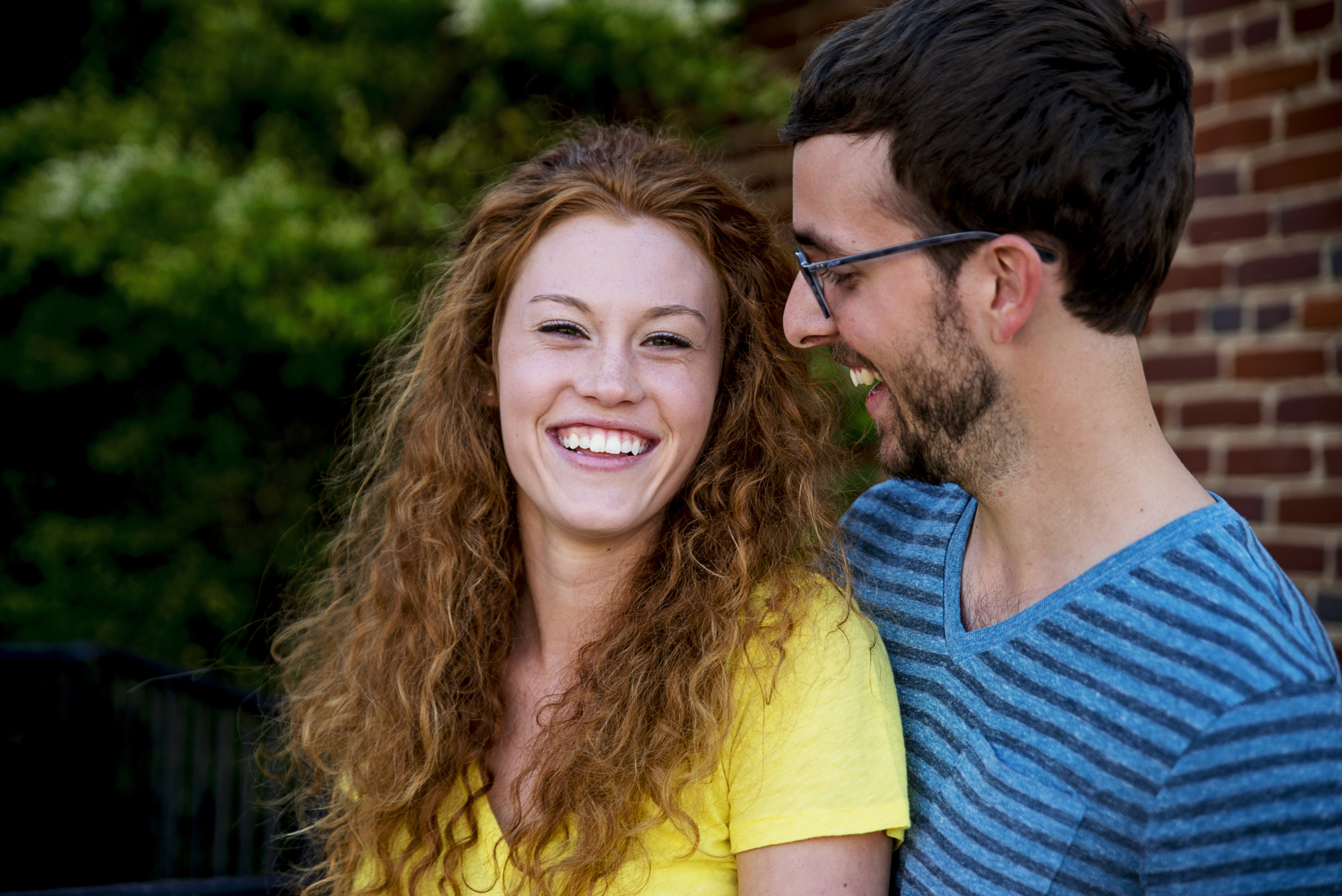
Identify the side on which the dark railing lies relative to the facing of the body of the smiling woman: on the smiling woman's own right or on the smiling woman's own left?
on the smiling woman's own right

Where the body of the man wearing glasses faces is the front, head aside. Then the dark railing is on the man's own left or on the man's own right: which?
on the man's own right

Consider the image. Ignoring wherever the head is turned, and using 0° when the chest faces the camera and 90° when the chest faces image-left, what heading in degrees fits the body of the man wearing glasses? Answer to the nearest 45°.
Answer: approximately 45°

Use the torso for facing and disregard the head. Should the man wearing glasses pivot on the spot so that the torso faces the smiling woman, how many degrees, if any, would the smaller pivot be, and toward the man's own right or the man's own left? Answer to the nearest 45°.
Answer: approximately 45° to the man's own right

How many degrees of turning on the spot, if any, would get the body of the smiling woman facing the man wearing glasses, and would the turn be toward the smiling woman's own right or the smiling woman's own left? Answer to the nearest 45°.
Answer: approximately 90° to the smiling woman's own left

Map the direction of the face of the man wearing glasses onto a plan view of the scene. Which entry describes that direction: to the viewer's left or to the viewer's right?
to the viewer's left

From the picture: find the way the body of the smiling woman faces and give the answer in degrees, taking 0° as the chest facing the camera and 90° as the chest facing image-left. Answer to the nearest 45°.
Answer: approximately 45°
